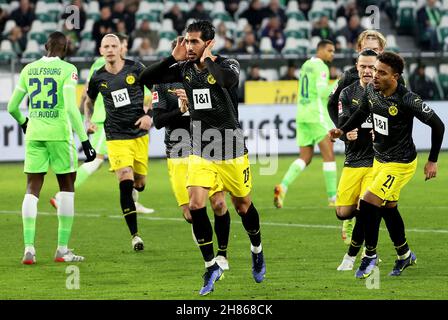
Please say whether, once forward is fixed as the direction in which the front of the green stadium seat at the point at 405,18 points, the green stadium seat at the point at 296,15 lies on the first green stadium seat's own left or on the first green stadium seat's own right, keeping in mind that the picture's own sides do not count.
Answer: on the first green stadium seat's own right

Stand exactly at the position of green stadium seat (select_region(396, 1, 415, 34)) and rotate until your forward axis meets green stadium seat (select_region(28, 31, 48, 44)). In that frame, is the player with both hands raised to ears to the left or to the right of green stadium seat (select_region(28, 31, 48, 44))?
left

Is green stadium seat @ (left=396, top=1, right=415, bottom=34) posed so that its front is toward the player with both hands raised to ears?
yes

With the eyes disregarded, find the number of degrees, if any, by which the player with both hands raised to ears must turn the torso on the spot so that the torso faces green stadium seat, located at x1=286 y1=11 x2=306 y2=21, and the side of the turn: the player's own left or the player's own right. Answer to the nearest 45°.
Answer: approximately 135° to the player's own right

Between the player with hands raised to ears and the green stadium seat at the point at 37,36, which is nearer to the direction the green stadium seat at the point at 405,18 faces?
the player with hands raised to ears

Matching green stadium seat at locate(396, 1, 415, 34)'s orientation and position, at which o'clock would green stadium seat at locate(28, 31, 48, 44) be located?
green stadium seat at locate(28, 31, 48, 44) is roughly at 2 o'clock from green stadium seat at locate(396, 1, 415, 34).

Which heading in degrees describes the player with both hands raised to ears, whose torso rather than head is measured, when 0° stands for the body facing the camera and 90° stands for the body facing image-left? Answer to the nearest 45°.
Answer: approximately 45°

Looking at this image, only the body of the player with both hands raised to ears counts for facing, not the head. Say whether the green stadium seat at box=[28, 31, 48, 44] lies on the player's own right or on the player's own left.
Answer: on the player's own right

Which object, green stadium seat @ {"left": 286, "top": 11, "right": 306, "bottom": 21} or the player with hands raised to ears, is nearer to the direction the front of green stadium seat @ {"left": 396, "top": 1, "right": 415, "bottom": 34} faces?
the player with hands raised to ears
